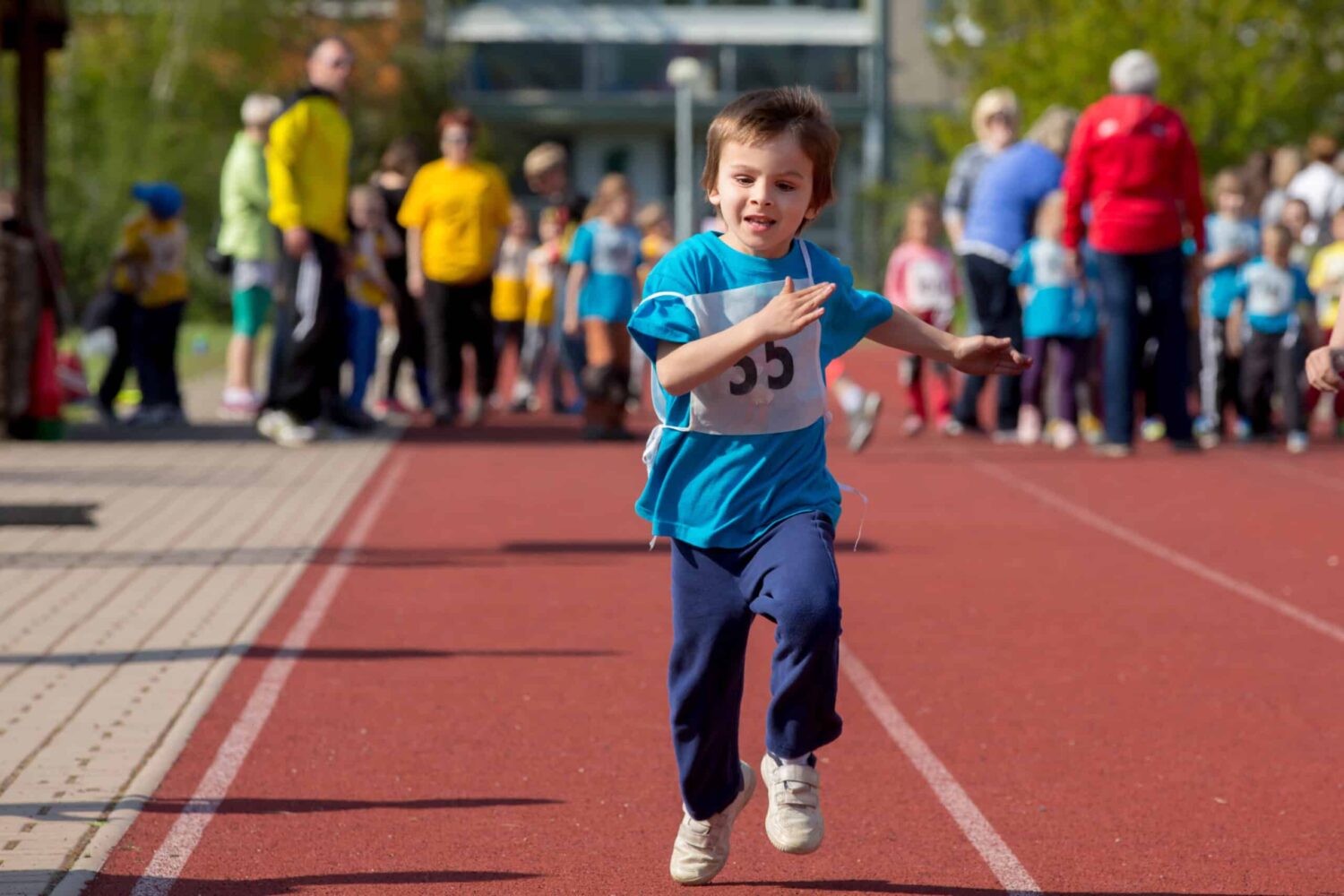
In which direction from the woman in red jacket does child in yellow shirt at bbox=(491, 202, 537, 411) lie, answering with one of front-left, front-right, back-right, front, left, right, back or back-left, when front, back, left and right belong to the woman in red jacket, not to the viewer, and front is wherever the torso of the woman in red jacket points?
front-left

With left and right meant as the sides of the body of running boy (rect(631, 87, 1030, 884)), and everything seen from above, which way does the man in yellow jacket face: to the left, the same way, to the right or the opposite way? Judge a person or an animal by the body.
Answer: to the left

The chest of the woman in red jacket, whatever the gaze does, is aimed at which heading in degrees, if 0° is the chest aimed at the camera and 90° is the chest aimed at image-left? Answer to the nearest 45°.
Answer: approximately 180°

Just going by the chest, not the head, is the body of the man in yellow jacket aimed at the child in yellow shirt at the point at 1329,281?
yes

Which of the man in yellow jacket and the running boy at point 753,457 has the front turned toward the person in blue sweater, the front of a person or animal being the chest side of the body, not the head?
the man in yellow jacket

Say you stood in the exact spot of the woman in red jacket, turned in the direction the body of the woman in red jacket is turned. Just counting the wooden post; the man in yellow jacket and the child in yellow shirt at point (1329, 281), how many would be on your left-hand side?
2

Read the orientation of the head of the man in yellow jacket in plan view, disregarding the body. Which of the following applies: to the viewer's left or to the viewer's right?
to the viewer's right

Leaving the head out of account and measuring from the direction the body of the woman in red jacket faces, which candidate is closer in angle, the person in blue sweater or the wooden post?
the person in blue sweater

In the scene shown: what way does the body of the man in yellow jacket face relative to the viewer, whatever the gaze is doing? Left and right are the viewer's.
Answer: facing to the right of the viewer
